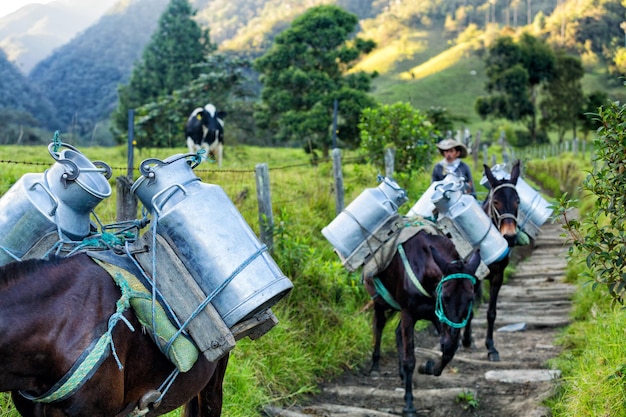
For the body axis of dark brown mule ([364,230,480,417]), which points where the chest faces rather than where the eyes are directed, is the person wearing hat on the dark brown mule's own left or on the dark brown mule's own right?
on the dark brown mule's own left

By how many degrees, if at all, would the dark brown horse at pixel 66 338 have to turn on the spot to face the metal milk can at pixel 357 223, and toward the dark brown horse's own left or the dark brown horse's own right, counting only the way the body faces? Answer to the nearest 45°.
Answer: approximately 180°

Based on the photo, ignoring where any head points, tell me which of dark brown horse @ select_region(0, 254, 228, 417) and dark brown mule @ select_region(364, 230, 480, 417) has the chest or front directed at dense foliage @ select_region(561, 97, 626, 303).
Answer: dark brown mule @ select_region(364, 230, 480, 417)

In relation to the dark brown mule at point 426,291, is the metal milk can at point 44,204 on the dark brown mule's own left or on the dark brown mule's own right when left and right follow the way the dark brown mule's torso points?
on the dark brown mule's own right

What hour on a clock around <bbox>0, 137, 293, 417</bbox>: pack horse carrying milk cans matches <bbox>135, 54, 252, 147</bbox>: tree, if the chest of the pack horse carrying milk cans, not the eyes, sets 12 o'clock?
The tree is roughly at 5 o'clock from the pack horse carrying milk cans.

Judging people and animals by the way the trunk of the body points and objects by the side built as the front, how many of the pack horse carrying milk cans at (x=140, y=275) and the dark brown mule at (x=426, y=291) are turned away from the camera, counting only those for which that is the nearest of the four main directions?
0

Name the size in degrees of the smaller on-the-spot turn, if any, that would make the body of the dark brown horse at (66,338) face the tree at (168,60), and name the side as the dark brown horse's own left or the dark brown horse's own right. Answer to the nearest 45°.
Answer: approximately 135° to the dark brown horse's own right

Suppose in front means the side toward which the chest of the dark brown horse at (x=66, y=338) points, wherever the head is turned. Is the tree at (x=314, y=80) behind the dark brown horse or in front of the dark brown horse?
behind

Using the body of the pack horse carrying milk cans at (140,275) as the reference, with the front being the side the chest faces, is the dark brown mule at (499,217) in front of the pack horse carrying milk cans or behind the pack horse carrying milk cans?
behind

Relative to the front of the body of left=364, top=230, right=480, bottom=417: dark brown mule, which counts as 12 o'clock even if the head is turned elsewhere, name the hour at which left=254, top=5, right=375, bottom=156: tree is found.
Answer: The tree is roughly at 7 o'clock from the dark brown mule.

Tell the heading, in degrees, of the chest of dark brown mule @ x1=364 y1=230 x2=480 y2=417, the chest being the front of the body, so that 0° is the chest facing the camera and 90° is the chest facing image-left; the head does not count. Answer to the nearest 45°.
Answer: approximately 315°

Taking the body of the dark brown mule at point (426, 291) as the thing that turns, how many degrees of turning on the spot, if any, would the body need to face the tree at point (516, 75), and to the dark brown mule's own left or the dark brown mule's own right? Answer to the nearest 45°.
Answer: approximately 135° to the dark brown mule's own left
